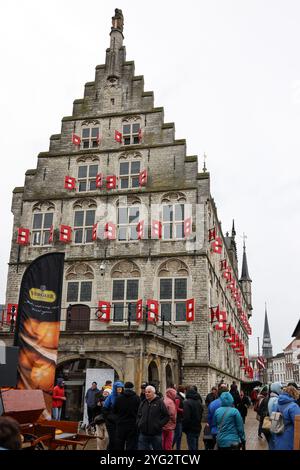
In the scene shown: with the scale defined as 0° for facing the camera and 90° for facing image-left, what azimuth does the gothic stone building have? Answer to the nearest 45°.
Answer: approximately 0°

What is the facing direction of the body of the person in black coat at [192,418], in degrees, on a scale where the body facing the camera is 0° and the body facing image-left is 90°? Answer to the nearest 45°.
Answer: approximately 180°

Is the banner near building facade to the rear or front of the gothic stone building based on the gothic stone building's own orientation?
to the front
